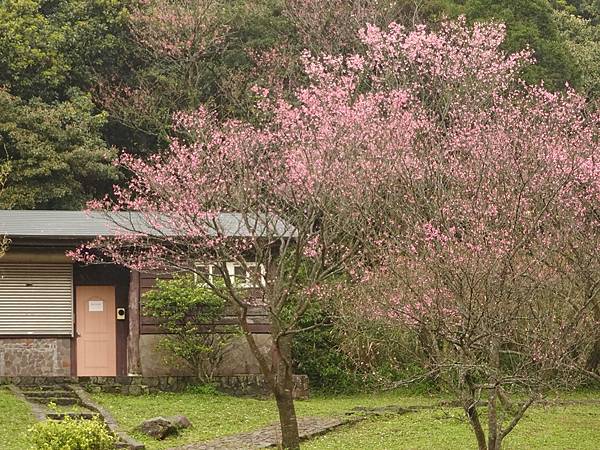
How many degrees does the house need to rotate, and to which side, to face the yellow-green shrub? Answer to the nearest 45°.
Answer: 0° — it already faces it

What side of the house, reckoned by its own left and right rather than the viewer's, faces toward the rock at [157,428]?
front

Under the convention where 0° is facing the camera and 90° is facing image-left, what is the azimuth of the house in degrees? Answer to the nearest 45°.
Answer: approximately 0°

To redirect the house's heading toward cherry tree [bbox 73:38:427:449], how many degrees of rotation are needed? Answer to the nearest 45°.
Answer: approximately 45° to its left

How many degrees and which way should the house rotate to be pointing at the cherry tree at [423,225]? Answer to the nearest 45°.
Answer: approximately 45° to its left

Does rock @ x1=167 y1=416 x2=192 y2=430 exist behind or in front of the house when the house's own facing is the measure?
in front
